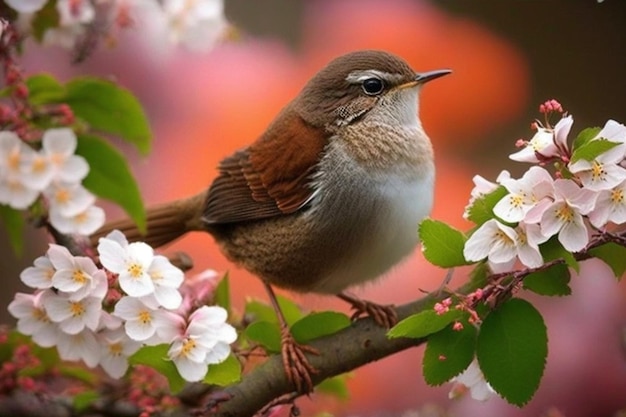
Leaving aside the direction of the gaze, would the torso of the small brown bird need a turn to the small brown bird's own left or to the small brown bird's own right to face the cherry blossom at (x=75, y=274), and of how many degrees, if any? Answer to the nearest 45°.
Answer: approximately 135° to the small brown bird's own right

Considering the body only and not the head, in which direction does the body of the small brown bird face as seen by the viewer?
to the viewer's right
